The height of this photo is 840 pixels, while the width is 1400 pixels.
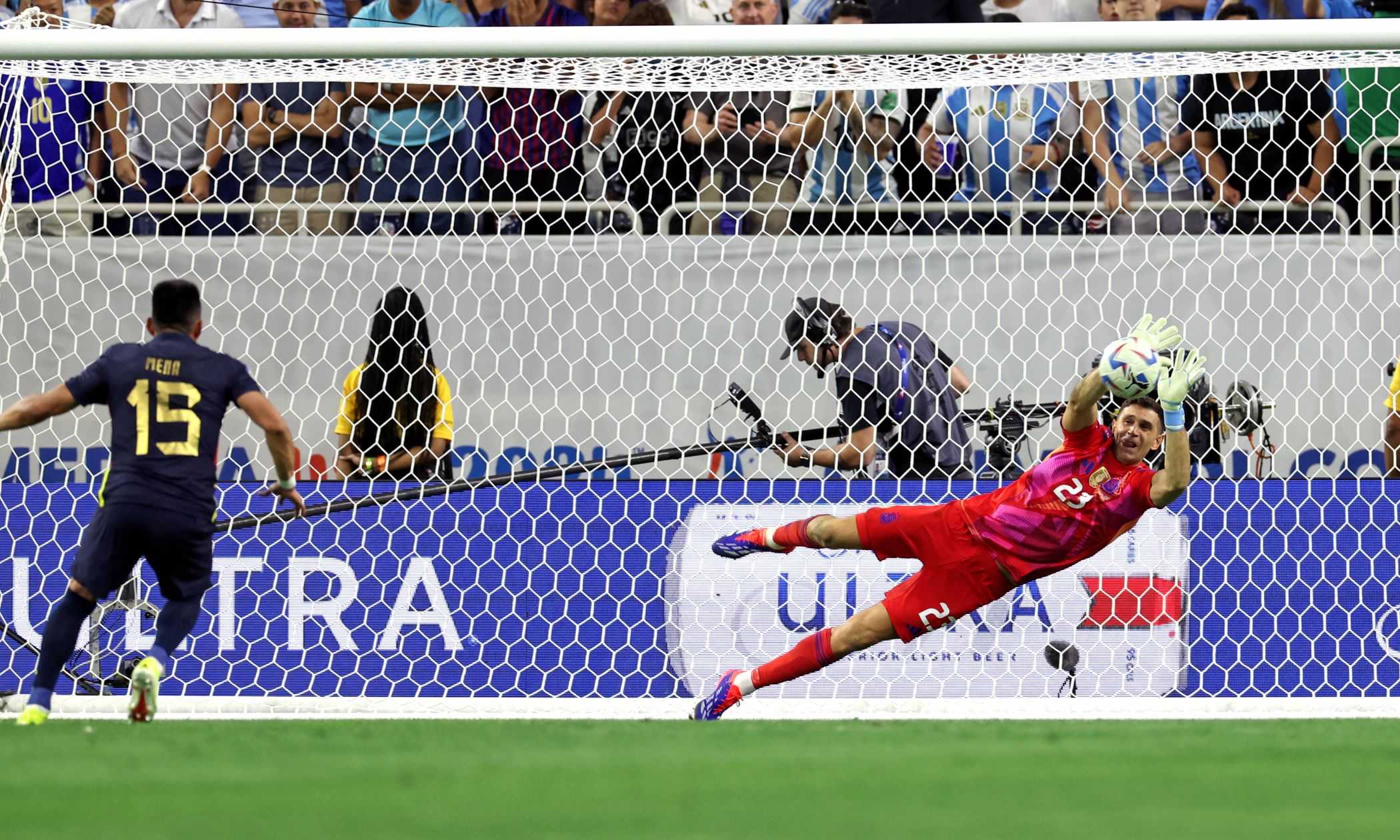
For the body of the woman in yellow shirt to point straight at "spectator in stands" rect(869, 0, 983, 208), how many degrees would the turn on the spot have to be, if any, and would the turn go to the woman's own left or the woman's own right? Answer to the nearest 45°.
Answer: approximately 90° to the woman's own right

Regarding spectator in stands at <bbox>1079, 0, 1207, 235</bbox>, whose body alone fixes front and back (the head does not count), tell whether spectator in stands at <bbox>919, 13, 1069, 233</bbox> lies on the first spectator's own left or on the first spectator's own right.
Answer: on the first spectator's own right

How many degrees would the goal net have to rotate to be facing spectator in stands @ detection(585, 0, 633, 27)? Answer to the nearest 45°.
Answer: approximately 180°

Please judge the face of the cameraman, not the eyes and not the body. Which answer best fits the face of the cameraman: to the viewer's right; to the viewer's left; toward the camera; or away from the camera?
to the viewer's left

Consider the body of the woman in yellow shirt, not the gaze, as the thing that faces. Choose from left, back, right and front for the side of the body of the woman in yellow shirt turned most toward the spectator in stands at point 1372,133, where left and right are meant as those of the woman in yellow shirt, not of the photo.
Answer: right

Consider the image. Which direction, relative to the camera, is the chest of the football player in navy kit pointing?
away from the camera

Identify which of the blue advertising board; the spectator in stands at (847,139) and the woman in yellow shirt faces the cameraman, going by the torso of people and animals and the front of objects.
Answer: the spectator in stands

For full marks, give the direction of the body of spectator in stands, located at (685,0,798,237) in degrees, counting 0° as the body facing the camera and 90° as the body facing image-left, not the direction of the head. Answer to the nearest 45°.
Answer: approximately 0°

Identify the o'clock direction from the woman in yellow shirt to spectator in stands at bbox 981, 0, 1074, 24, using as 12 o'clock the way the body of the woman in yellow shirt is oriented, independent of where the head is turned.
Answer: The spectator in stands is roughly at 2 o'clock from the woman in yellow shirt.

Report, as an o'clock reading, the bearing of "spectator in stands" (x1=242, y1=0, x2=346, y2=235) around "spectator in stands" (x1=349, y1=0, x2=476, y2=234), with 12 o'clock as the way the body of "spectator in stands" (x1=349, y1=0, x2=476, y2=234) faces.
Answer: "spectator in stands" (x1=242, y1=0, x2=346, y2=235) is roughly at 3 o'clock from "spectator in stands" (x1=349, y1=0, x2=476, y2=234).
